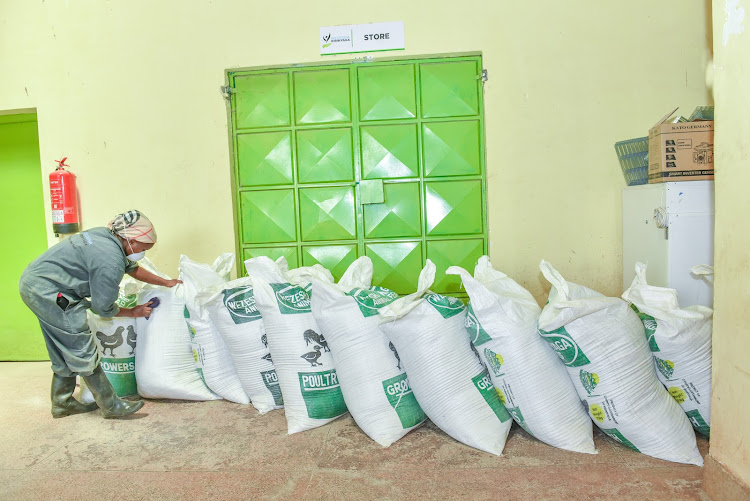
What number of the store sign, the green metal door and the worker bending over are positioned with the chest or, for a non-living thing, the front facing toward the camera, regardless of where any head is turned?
2

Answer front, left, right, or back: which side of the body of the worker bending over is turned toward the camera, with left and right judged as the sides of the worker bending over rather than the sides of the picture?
right

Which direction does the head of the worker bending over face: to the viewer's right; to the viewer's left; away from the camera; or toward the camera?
to the viewer's right

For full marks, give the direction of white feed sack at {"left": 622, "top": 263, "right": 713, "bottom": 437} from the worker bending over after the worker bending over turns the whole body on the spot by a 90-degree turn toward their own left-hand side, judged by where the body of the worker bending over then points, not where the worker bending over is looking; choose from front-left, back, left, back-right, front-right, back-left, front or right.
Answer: back-right

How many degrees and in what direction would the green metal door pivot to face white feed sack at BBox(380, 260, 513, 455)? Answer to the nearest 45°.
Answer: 0° — it already faces it

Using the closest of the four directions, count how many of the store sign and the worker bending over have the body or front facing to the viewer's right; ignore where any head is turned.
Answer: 1

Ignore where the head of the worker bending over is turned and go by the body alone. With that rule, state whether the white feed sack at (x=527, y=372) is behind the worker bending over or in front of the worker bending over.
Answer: in front

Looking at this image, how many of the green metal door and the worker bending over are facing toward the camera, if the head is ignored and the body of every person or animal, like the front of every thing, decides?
1

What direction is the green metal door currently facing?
toward the camera

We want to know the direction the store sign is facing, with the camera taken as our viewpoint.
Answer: facing the viewer
